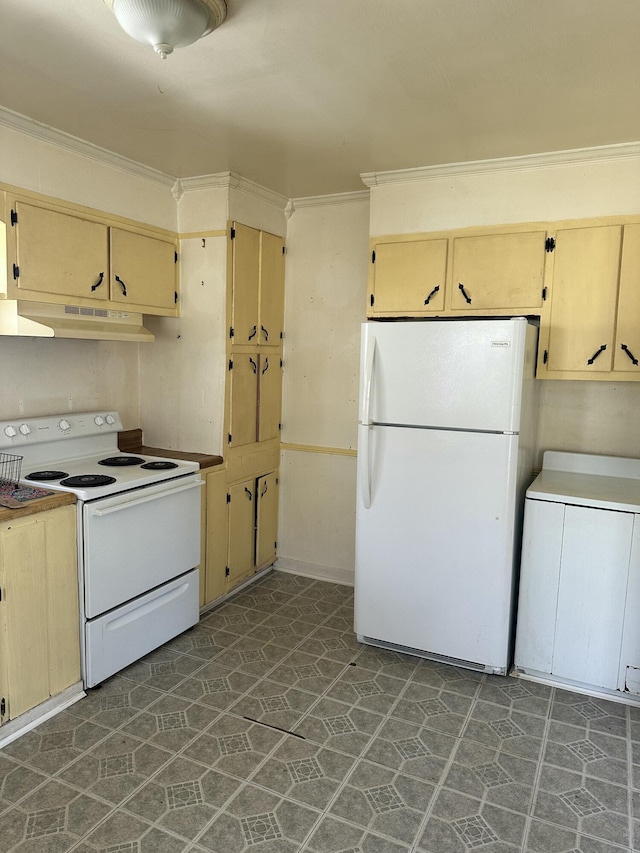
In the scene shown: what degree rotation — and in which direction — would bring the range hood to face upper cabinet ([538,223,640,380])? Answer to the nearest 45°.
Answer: approximately 45° to its left

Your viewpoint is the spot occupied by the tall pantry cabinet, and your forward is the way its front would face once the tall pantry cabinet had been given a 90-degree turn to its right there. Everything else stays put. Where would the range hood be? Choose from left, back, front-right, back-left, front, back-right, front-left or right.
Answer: front

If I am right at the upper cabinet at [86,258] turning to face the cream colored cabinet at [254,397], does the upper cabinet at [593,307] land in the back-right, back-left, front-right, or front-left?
front-right

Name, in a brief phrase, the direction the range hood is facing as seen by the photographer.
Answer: facing the viewer and to the right of the viewer

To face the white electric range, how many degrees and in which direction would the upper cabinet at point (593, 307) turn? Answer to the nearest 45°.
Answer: approximately 45° to its right

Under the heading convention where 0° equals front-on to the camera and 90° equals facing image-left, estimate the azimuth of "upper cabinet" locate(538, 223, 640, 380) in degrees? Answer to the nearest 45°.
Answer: approximately 0°

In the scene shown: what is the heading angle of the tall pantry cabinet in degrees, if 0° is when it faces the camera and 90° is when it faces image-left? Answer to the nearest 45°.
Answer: approximately 315°

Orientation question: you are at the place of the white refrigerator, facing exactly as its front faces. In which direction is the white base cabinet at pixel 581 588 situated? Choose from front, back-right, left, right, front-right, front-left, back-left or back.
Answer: left

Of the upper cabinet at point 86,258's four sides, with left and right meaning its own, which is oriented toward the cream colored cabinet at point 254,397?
left

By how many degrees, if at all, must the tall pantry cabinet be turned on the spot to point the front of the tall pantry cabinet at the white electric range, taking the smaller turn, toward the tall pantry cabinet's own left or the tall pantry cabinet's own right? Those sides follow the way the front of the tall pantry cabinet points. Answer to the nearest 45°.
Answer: approximately 90° to the tall pantry cabinet's own right

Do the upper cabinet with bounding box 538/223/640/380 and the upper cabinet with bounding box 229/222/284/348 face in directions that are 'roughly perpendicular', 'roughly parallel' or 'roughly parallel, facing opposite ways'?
roughly perpendicular

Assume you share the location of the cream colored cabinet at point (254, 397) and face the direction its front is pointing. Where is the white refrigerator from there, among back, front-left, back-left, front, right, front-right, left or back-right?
front

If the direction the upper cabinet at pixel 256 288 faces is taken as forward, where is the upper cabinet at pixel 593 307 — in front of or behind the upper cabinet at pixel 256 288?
in front

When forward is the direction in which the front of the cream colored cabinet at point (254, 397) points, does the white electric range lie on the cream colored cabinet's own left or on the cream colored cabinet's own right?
on the cream colored cabinet's own right

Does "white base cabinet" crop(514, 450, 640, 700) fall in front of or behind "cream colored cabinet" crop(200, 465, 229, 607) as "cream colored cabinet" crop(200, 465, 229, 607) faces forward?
in front

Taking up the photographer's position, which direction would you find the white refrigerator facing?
facing the viewer

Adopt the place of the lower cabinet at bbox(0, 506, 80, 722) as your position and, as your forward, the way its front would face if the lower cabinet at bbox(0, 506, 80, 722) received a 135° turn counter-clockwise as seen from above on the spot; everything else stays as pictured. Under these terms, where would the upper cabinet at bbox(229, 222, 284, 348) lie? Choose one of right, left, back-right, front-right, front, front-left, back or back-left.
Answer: front-right
